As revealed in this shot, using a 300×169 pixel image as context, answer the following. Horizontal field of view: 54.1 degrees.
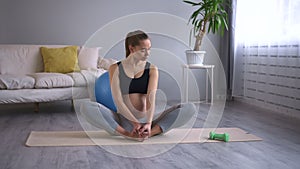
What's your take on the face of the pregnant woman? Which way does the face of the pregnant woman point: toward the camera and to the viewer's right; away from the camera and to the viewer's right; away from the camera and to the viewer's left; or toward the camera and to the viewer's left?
toward the camera and to the viewer's right

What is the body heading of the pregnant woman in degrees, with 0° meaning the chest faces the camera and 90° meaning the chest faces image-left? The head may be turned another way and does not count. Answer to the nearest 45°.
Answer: approximately 0°

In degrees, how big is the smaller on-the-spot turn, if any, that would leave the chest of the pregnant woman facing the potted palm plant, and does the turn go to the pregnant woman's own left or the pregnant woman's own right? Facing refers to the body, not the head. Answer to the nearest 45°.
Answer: approximately 135° to the pregnant woman's own left

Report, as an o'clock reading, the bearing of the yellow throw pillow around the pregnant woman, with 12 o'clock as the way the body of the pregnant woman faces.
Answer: The yellow throw pillow is roughly at 5 o'clock from the pregnant woman.

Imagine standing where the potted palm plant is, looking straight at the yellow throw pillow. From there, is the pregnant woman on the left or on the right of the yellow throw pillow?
left

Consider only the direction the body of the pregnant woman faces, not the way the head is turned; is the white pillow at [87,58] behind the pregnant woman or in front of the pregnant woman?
behind

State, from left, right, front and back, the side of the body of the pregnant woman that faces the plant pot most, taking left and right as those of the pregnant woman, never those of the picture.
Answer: back

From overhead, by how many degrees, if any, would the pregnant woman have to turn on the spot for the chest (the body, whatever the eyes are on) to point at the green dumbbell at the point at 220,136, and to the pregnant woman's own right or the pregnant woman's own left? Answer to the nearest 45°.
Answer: approximately 90° to the pregnant woman's own left

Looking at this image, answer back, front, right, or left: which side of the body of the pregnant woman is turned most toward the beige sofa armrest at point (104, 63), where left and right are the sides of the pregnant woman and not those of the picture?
back

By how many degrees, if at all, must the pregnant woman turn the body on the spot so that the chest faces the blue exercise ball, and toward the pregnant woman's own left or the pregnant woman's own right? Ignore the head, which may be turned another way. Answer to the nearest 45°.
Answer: approximately 135° to the pregnant woman's own right
